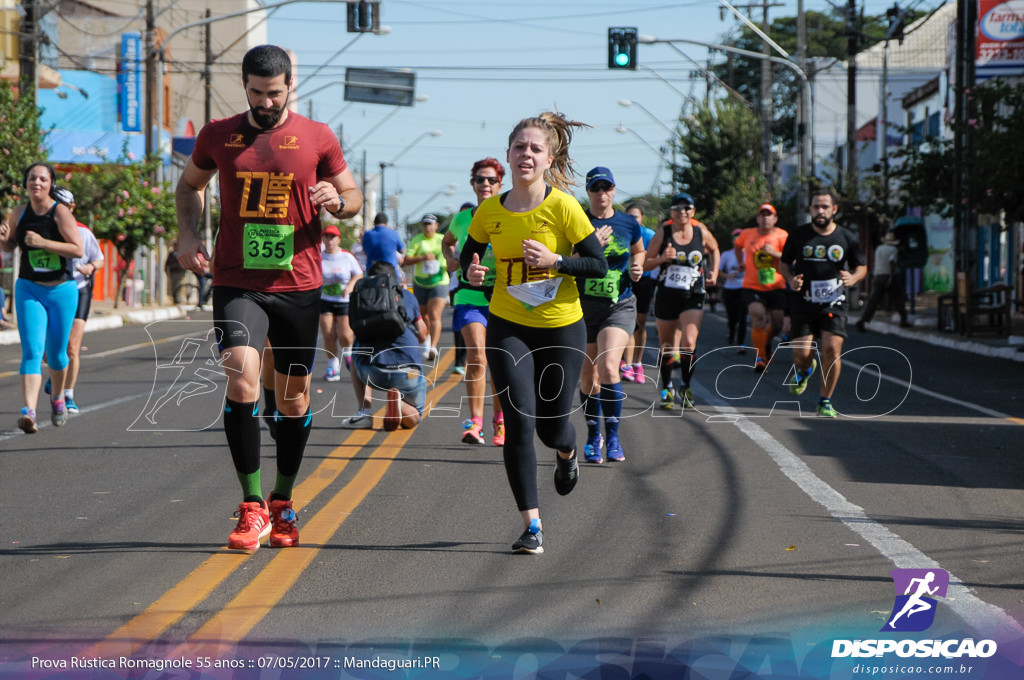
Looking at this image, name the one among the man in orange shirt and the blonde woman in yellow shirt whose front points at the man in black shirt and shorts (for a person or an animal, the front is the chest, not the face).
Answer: the man in orange shirt

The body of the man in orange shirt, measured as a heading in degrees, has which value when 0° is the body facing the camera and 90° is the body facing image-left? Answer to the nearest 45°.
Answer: approximately 0°

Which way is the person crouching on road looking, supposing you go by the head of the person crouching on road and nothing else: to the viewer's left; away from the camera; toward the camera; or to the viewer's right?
away from the camera

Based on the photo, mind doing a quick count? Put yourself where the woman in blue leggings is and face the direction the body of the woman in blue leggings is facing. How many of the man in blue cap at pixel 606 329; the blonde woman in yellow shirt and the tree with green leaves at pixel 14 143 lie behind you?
1

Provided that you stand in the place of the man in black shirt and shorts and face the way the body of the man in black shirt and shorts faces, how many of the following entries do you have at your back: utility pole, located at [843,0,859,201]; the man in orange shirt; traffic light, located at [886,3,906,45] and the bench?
4

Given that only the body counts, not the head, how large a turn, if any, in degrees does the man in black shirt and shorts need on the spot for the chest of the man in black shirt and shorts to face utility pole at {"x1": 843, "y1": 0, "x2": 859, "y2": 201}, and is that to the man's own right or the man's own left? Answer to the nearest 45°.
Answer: approximately 180°

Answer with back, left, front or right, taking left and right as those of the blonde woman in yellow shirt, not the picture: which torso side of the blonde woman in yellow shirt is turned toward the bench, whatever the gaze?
back

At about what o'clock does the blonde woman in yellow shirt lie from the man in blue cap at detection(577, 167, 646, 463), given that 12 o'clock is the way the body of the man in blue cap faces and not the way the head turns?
The blonde woman in yellow shirt is roughly at 12 o'clock from the man in blue cap.

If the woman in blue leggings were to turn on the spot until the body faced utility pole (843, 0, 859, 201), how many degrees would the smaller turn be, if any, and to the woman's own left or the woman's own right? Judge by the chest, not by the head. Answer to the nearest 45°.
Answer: approximately 135° to the woman's own left
